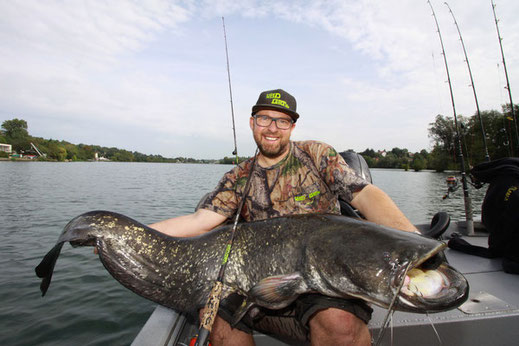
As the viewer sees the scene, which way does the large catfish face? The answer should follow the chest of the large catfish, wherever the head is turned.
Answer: to the viewer's right

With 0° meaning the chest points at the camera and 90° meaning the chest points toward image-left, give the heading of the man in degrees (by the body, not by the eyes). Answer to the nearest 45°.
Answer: approximately 0°
